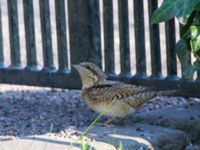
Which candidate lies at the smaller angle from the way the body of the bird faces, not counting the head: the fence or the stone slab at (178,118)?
the fence

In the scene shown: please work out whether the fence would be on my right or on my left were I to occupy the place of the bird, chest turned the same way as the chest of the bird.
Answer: on my right

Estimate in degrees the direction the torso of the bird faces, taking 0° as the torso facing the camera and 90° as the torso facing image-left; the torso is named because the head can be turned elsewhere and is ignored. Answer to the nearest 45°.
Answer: approximately 90°
